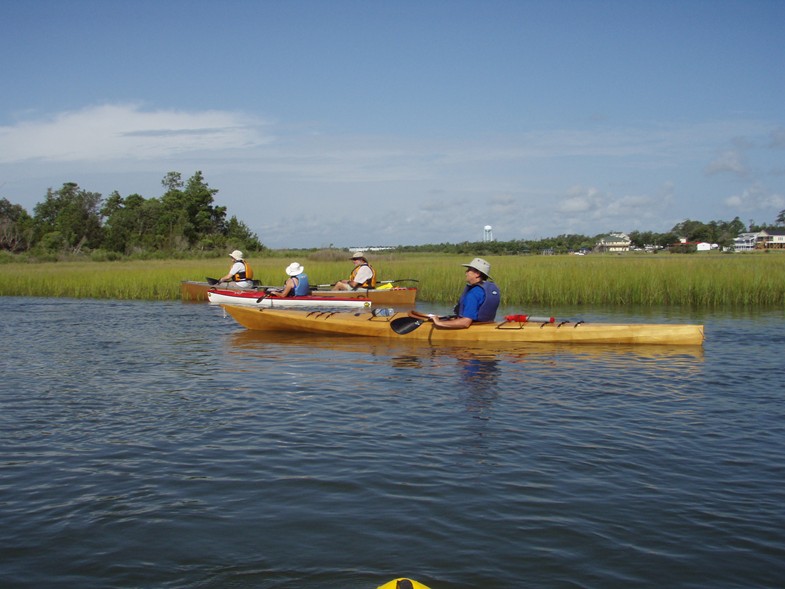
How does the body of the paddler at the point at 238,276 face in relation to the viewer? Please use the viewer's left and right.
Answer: facing to the left of the viewer

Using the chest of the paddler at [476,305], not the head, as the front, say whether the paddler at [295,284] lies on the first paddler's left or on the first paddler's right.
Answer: on the first paddler's right

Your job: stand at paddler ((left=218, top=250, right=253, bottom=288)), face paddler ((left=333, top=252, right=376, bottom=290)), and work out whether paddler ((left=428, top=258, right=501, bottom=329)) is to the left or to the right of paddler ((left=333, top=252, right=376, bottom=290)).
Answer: right

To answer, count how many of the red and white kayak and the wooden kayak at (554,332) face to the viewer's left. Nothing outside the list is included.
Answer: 2

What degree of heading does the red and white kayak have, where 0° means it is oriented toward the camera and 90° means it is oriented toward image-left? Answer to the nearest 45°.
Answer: approximately 90°

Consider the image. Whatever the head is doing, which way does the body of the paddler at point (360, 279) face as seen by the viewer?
to the viewer's left

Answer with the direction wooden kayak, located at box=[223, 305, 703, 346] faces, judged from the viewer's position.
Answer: facing to the left of the viewer

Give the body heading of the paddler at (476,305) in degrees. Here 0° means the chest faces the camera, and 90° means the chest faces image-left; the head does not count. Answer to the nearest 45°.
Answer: approximately 90°

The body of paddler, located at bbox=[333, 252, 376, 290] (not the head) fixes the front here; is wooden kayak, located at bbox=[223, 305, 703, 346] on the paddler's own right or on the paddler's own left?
on the paddler's own left
